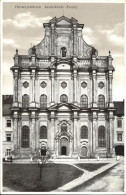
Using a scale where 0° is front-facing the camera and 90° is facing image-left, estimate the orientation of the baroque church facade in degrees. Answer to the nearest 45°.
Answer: approximately 0°
